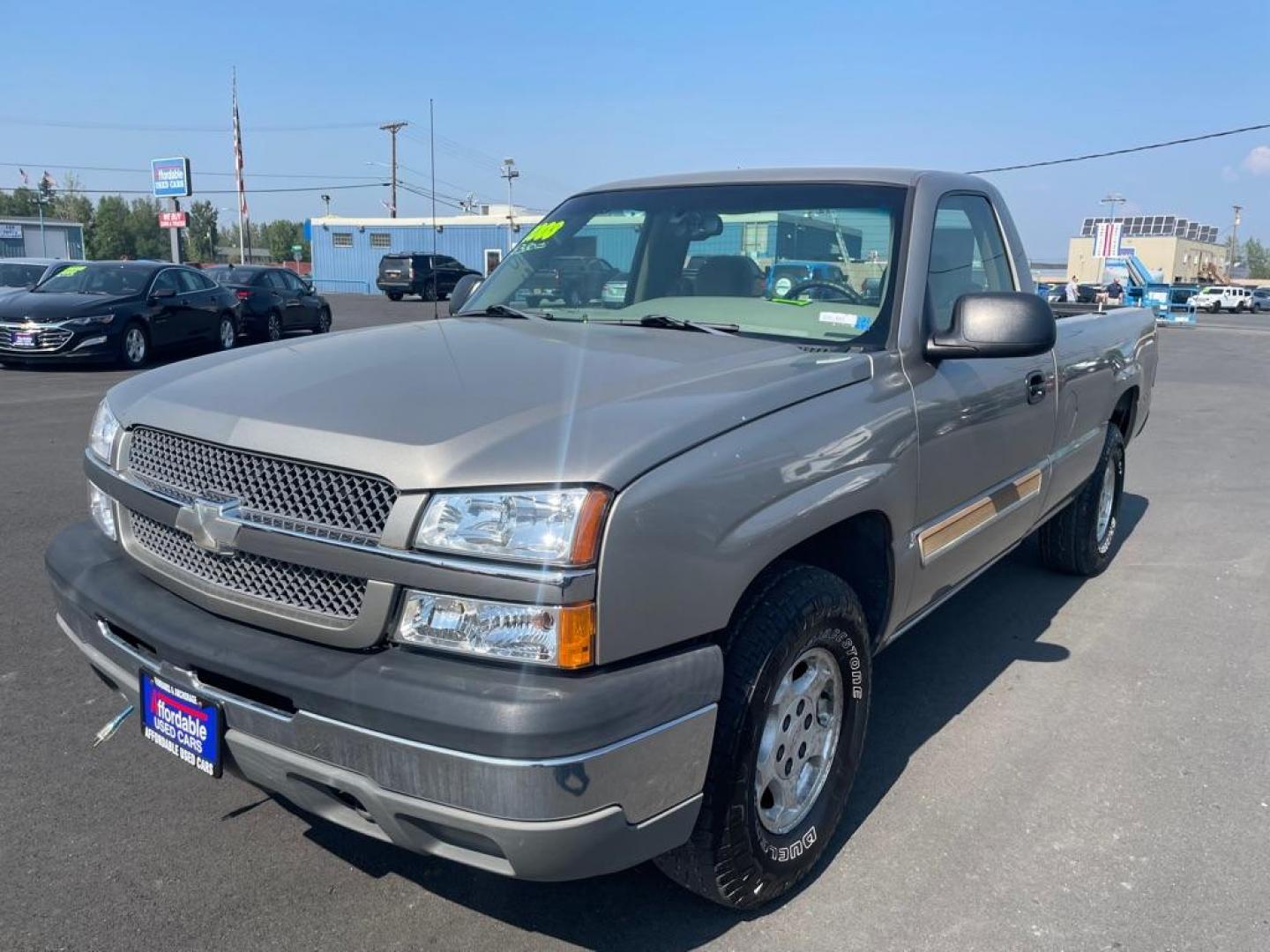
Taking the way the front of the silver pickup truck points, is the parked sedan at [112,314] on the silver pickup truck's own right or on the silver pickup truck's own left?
on the silver pickup truck's own right

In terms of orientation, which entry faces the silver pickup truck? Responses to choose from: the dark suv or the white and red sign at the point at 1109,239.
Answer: the white and red sign

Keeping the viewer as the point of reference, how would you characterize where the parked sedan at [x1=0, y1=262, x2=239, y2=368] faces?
facing the viewer and to the left of the viewer

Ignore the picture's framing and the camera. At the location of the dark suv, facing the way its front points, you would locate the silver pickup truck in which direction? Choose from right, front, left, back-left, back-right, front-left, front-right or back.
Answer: back-right

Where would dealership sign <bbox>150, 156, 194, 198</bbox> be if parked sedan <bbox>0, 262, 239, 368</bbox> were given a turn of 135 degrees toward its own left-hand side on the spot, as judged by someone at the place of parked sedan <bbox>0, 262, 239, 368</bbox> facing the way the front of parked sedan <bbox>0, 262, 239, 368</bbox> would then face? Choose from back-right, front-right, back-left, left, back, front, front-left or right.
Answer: left

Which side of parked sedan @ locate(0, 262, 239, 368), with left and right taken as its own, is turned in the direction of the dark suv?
back

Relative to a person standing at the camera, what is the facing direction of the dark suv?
facing away from the viewer and to the right of the viewer

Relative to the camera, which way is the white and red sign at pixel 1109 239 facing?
toward the camera

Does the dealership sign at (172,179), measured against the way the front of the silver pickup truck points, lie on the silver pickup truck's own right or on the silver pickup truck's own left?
on the silver pickup truck's own right

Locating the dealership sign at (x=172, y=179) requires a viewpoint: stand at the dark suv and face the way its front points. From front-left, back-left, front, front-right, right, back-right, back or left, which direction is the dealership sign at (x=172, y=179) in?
back-left

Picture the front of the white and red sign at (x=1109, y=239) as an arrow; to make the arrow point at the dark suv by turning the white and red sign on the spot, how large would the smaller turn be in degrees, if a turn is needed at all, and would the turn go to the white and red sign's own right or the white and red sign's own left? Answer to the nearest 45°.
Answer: approximately 45° to the white and red sign's own right

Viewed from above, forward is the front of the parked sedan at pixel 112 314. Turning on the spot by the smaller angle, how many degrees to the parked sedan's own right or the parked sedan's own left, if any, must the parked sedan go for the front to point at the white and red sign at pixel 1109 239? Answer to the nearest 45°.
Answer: approximately 180°
